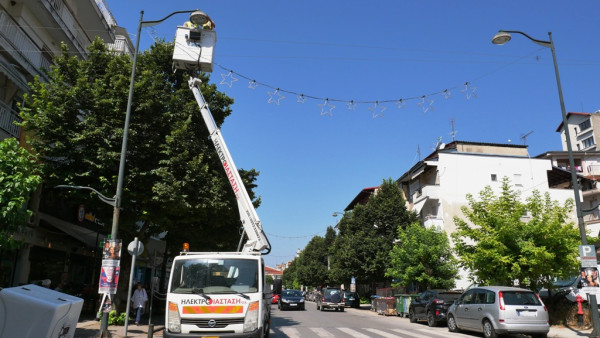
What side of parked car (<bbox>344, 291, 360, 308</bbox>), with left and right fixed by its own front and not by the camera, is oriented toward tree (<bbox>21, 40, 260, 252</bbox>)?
back

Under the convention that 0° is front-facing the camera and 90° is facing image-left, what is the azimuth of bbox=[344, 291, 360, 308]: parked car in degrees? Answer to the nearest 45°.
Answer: approximately 180°

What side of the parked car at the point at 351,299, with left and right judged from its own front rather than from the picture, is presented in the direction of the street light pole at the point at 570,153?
back

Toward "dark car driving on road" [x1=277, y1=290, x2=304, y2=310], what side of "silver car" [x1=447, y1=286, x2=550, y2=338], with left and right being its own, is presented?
front

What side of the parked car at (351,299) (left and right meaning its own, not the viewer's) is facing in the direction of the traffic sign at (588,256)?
back

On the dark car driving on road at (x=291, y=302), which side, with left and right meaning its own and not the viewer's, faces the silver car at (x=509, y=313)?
front

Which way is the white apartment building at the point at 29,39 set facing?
to the viewer's right

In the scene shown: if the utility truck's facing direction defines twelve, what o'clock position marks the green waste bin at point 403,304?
The green waste bin is roughly at 7 o'clock from the utility truck.

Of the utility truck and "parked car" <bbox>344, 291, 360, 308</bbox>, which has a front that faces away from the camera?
the parked car

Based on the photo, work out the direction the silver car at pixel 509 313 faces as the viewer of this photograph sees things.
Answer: facing away from the viewer and to the left of the viewer

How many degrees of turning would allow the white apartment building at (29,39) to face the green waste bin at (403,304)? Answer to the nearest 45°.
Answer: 0° — it already faces it

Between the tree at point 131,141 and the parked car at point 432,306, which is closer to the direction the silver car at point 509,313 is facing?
the parked car

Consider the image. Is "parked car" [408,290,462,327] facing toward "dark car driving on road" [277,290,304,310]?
yes
